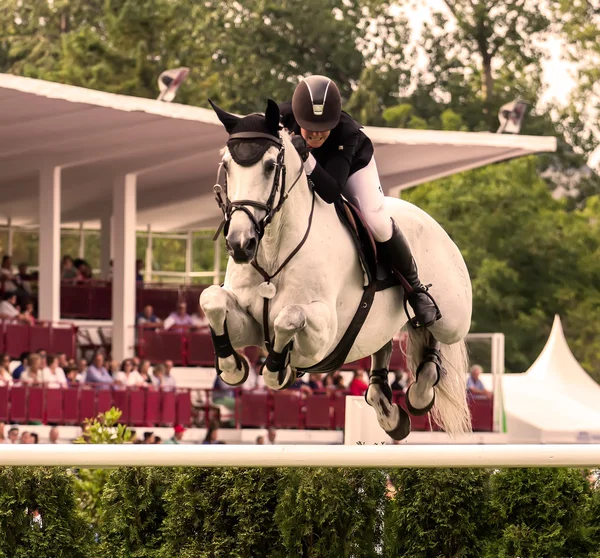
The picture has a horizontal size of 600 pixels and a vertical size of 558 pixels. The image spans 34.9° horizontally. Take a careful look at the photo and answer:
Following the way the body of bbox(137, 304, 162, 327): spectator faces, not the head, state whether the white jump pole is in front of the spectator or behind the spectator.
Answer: in front

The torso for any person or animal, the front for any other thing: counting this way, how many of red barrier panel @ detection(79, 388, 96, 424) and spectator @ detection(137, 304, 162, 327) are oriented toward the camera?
2

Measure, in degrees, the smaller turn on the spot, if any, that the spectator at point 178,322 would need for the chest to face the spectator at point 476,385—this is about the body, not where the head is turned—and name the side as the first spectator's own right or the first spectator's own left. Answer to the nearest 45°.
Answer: approximately 90° to the first spectator's own left

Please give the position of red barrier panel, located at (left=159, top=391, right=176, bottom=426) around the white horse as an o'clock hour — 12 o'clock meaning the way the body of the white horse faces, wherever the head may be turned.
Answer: The red barrier panel is roughly at 4 o'clock from the white horse.

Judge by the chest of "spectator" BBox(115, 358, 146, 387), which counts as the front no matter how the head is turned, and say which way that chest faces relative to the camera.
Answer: toward the camera

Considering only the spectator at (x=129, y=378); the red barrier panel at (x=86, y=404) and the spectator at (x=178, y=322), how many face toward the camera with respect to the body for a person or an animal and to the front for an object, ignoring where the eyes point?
3

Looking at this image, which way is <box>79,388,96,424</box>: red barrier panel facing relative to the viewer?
toward the camera
